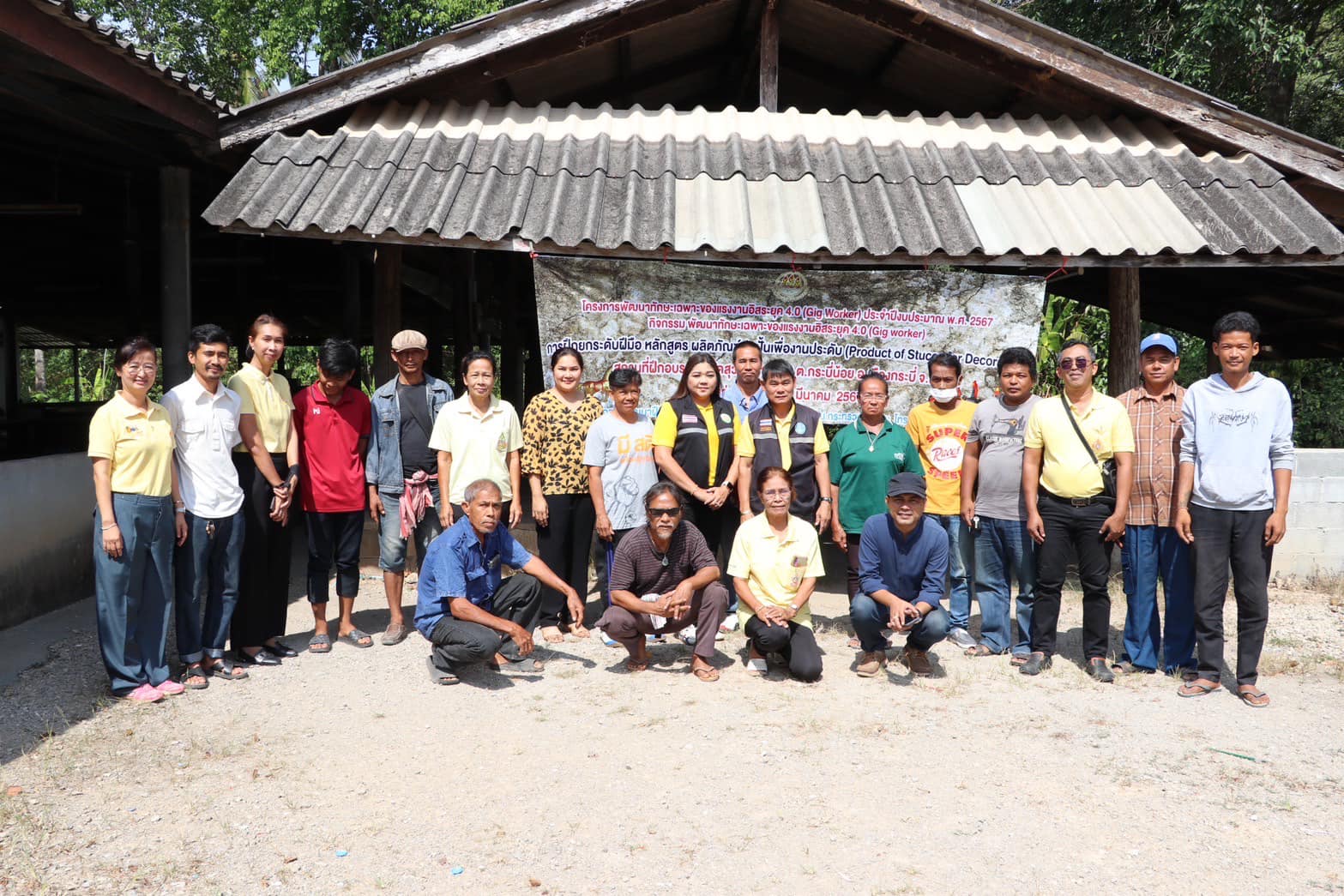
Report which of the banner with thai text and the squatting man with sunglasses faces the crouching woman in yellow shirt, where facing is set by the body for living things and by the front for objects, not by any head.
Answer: the banner with thai text

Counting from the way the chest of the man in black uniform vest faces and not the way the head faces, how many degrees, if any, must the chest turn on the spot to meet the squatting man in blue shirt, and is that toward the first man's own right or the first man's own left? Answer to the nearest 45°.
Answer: approximately 45° to the first man's own right

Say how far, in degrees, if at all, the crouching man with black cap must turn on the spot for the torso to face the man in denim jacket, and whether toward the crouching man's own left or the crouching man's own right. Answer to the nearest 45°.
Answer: approximately 90° to the crouching man's own right

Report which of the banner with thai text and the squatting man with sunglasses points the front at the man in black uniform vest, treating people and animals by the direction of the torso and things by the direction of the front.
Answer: the banner with thai text

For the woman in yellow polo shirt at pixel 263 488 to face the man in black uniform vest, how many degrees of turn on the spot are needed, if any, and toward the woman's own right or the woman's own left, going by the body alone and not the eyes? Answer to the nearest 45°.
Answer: approximately 45° to the woman's own left

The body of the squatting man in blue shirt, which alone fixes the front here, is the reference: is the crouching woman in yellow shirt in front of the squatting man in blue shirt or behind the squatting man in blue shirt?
in front
